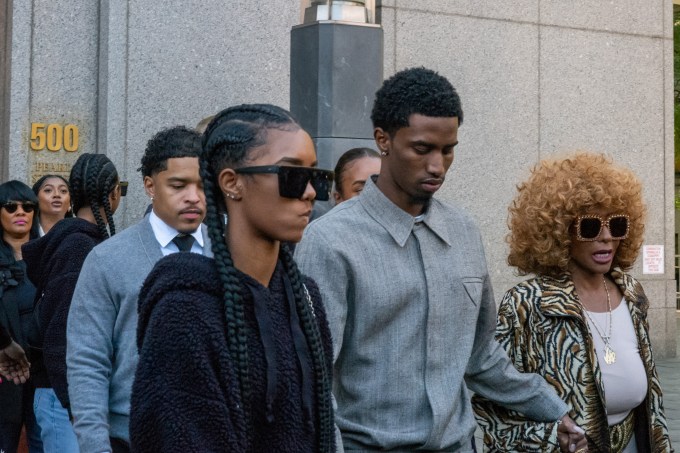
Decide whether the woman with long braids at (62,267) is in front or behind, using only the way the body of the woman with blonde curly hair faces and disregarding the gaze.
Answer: behind

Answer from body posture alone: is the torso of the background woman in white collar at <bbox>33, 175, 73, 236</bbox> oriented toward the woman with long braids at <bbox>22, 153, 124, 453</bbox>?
yes

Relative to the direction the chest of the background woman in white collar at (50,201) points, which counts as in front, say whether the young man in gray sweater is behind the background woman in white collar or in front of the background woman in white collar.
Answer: in front

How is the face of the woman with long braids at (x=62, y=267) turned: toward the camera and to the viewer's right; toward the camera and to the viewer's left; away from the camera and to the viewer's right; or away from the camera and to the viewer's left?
away from the camera and to the viewer's right

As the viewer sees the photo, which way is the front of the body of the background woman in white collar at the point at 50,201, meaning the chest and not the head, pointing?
toward the camera

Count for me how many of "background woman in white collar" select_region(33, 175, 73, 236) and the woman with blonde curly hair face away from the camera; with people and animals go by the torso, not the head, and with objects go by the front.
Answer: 0

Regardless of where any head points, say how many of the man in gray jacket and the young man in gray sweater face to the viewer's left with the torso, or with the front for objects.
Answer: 0

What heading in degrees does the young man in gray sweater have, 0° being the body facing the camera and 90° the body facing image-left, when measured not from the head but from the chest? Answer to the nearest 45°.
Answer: approximately 315°

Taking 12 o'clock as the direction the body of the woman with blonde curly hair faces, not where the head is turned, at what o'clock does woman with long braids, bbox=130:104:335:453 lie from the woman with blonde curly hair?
The woman with long braids is roughly at 2 o'clock from the woman with blonde curly hair.

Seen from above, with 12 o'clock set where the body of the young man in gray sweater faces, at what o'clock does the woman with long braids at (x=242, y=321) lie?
The woman with long braids is roughly at 1 o'clock from the young man in gray sweater.

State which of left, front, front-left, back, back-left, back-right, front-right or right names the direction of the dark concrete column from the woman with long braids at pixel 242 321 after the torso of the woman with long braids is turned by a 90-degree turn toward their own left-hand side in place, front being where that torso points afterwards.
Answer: front-left

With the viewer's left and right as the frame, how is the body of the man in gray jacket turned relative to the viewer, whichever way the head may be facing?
facing the viewer and to the right of the viewer

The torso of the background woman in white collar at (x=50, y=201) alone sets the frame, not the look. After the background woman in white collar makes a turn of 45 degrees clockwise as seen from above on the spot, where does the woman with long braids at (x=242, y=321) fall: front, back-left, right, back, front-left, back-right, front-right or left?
front-left

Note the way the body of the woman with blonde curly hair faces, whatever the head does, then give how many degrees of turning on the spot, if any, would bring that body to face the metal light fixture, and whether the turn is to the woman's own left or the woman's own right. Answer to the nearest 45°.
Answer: approximately 180°
